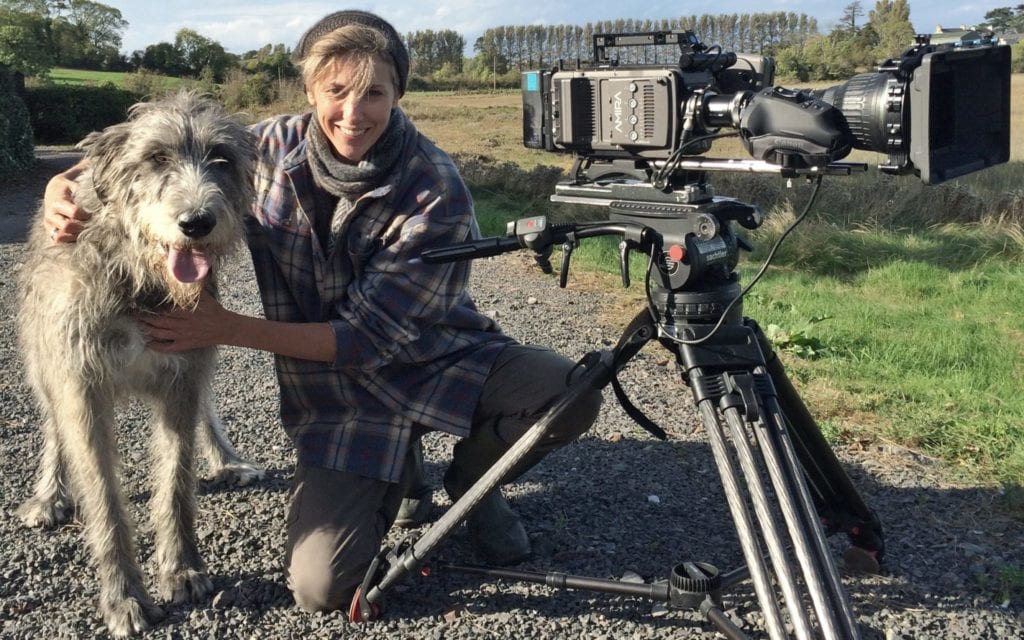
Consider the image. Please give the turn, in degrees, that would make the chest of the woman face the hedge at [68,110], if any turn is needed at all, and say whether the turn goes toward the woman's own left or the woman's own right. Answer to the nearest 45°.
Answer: approximately 180°

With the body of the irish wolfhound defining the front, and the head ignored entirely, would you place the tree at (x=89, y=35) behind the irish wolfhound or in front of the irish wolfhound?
behind

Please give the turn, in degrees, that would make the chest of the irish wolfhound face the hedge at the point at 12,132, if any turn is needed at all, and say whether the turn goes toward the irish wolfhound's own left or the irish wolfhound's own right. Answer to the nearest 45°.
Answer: approximately 180°

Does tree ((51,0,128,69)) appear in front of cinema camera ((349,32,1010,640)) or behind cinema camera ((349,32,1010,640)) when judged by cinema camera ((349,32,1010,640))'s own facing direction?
behind

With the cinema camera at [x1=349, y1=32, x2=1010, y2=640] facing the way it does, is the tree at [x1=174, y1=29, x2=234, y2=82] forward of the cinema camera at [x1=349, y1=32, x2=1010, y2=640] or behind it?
behind

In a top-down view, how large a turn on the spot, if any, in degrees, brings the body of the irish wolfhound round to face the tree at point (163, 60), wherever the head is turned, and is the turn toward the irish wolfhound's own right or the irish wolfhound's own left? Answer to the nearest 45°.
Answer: approximately 180°

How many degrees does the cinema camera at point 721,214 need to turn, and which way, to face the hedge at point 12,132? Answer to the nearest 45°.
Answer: approximately 180°

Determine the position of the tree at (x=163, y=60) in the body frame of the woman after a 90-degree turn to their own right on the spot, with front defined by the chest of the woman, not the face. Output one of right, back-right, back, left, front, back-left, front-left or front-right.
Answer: right

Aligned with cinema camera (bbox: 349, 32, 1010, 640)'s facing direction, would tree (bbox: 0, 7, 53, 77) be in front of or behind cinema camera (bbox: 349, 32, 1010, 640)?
behind

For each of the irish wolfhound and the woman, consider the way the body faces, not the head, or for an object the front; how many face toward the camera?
2

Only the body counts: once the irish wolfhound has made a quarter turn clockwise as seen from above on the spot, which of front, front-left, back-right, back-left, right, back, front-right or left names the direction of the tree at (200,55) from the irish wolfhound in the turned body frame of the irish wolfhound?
right

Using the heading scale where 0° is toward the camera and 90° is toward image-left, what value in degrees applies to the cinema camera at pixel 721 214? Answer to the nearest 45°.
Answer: approximately 315°

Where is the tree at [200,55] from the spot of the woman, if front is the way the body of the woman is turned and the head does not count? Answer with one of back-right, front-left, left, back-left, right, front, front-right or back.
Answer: back
